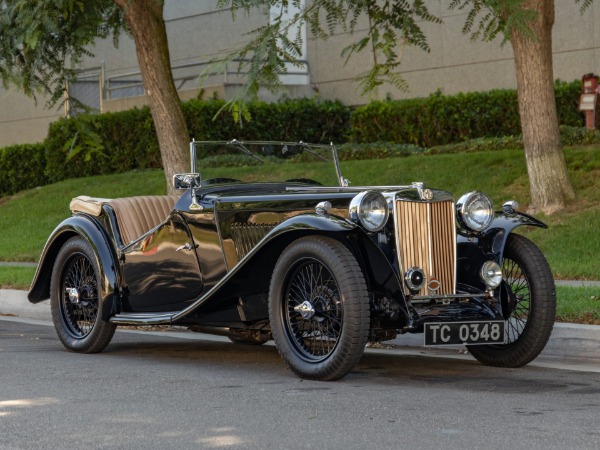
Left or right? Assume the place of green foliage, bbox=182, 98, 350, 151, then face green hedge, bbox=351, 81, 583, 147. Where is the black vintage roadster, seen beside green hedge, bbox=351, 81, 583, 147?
right

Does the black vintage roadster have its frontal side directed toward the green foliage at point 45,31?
no

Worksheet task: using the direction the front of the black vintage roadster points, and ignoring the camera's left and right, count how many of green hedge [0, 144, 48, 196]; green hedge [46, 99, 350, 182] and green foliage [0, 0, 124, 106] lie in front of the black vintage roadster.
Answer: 0

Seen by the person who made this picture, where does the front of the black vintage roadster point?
facing the viewer and to the right of the viewer

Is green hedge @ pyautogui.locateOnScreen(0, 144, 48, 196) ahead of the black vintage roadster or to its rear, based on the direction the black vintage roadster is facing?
to the rear

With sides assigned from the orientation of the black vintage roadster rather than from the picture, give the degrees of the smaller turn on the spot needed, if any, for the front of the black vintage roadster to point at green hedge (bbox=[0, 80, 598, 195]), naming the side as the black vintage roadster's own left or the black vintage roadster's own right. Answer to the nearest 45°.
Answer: approximately 135° to the black vintage roadster's own left

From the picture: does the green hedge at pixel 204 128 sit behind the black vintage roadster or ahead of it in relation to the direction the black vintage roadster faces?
behind

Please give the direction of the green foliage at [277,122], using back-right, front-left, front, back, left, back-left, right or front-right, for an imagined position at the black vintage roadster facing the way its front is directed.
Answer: back-left

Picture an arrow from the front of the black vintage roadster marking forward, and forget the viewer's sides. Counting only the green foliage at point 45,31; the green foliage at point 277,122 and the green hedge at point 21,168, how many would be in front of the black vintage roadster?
0

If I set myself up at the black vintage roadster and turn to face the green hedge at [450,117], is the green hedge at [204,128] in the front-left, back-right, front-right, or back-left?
front-left

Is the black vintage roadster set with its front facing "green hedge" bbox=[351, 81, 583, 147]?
no
